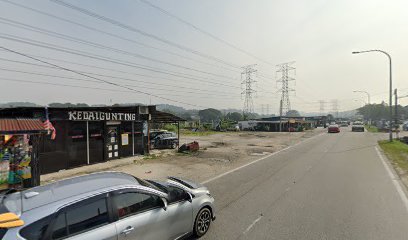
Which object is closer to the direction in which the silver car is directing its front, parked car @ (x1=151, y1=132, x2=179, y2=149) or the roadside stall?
the parked car

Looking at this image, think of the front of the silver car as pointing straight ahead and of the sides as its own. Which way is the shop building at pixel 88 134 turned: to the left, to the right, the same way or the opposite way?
to the right

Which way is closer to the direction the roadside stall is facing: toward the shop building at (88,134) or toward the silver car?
the silver car

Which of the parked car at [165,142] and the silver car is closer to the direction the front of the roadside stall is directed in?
the silver car

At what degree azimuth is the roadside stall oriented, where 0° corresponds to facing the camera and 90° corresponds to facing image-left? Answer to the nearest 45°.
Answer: approximately 0°

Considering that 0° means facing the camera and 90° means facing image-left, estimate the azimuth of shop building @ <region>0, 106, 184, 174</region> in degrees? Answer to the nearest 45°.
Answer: approximately 315°

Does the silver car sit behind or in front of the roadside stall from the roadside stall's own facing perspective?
in front

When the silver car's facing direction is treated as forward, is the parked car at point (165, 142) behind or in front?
in front

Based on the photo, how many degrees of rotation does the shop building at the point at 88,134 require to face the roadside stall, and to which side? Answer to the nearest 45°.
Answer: approximately 90° to its right

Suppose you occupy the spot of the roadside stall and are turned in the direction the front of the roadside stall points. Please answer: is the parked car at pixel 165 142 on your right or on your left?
on your left

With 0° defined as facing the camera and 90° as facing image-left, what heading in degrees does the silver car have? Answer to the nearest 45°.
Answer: approximately 225°
